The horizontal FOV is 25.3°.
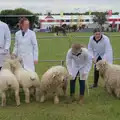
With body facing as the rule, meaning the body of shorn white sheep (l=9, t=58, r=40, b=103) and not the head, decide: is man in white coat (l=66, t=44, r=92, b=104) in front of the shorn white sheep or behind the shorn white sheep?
behind

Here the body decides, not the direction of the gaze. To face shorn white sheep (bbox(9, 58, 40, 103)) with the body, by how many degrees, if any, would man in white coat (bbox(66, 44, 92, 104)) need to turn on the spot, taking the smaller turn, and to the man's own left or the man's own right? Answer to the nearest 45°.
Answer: approximately 90° to the man's own right

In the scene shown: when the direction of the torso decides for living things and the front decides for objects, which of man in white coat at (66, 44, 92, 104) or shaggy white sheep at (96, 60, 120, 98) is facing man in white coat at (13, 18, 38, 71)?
the shaggy white sheep

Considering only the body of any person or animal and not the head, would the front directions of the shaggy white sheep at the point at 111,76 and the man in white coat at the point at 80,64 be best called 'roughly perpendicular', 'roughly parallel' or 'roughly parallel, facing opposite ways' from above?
roughly perpendicular

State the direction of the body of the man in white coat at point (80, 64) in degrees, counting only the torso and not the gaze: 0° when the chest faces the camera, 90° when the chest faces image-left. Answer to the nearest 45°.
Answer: approximately 0°

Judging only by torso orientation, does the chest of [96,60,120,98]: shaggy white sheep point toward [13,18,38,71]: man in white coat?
yes

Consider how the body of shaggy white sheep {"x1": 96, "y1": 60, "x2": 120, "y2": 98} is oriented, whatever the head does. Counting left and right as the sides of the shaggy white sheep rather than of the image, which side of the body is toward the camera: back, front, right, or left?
left
